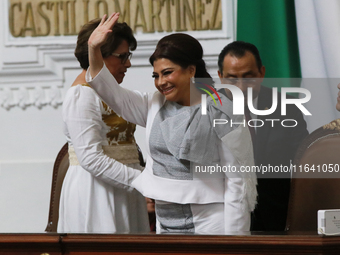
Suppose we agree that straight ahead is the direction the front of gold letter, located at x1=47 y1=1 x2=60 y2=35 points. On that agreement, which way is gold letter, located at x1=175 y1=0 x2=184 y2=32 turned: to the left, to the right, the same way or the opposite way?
the same way

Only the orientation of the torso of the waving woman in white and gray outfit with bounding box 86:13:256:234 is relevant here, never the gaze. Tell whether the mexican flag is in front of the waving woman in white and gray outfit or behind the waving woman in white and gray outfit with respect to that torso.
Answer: behind

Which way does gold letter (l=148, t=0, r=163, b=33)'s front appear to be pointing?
toward the camera

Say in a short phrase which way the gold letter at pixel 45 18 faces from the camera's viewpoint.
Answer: facing the viewer

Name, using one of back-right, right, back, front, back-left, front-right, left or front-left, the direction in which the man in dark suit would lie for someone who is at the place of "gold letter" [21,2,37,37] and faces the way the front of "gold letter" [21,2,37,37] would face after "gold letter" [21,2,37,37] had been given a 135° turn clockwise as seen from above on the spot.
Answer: back

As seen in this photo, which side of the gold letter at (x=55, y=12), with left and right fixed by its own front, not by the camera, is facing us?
front

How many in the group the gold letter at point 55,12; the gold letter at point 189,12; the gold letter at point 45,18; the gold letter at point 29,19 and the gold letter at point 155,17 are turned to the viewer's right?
0

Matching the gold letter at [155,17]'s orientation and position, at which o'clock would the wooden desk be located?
The wooden desk is roughly at 12 o'clock from the gold letter.

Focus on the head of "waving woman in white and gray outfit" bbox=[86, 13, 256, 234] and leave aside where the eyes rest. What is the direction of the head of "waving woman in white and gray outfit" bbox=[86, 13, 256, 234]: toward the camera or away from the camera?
toward the camera

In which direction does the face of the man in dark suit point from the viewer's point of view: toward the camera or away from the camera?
toward the camera

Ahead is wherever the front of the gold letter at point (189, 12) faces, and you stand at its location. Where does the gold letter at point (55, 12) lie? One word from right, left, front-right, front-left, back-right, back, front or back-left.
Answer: right

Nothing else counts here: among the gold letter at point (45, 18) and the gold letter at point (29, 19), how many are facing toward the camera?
2
